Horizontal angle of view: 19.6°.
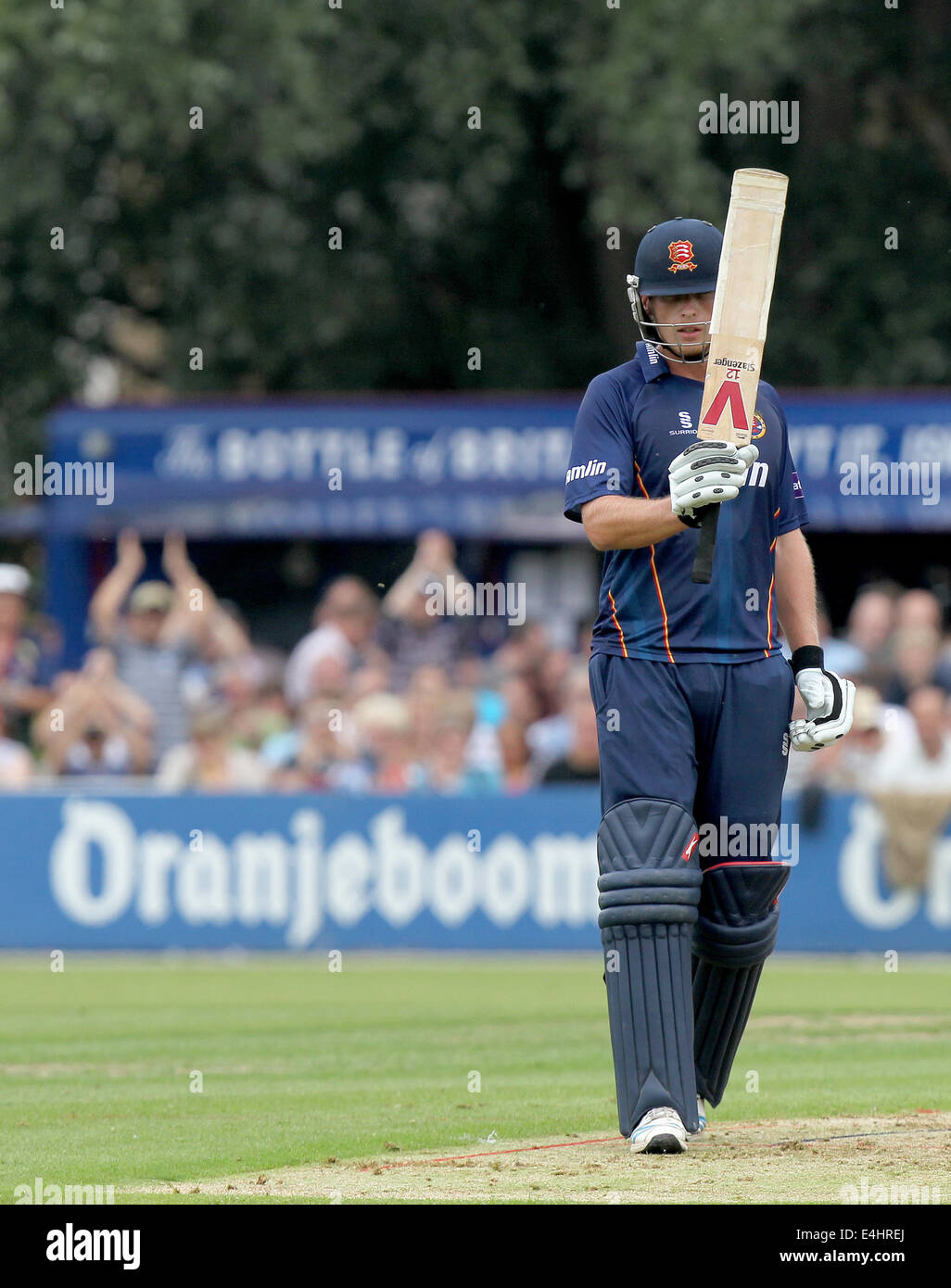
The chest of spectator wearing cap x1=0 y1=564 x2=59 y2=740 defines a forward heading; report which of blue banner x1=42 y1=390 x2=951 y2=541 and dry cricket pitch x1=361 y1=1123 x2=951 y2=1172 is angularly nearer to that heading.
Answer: the dry cricket pitch

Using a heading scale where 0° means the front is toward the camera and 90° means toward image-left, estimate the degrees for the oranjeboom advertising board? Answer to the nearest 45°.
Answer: approximately 0°

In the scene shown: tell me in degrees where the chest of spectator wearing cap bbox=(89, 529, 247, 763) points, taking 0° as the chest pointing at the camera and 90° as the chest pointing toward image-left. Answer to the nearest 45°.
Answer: approximately 0°

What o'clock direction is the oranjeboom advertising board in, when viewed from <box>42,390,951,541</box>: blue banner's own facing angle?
The oranjeboom advertising board is roughly at 12 o'clock from the blue banner.

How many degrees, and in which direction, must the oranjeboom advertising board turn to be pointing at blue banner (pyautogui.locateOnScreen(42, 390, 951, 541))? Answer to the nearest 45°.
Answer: approximately 180°

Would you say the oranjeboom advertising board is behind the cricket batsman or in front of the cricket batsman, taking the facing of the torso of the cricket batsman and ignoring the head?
behind

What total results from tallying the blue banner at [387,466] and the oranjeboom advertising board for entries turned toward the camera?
2

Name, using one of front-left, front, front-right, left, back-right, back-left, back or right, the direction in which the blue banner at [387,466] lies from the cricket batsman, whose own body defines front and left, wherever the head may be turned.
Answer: back
